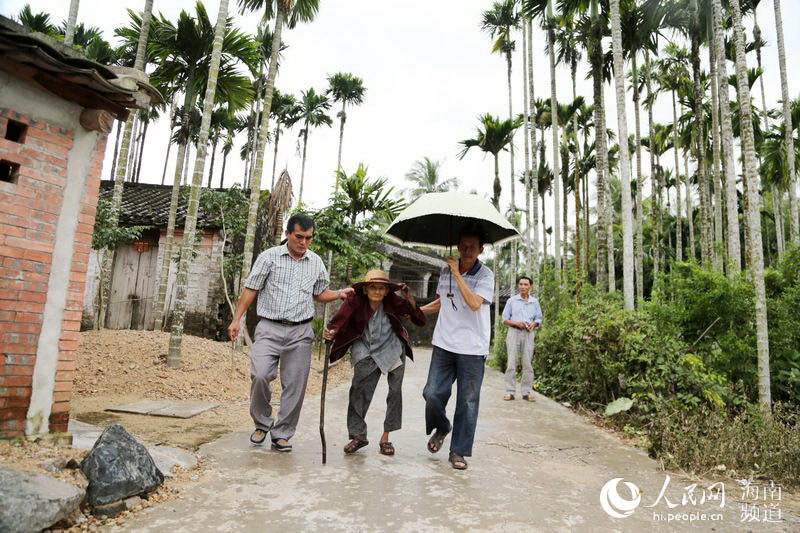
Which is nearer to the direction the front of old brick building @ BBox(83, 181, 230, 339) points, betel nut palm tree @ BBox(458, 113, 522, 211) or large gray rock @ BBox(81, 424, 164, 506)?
the large gray rock

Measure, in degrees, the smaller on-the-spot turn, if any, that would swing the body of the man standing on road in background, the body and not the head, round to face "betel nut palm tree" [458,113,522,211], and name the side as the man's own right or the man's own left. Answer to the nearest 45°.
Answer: approximately 180°

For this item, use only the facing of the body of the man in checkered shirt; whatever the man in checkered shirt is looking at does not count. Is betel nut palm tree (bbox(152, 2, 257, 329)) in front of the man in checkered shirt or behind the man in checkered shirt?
behind

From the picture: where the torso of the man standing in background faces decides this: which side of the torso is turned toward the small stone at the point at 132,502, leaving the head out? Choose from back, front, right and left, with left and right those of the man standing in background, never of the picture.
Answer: front

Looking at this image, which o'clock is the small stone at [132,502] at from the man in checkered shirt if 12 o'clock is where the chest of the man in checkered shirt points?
The small stone is roughly at 1 o'clock from the man in checkered shirt.

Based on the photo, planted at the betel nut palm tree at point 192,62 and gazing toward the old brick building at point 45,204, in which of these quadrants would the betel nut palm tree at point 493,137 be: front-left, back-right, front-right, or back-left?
back-left

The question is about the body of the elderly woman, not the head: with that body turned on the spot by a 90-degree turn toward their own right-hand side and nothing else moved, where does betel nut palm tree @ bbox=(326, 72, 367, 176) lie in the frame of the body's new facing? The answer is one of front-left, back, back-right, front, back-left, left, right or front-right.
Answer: right

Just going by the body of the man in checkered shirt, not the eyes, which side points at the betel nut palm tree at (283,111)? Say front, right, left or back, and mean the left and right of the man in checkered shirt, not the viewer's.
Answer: back

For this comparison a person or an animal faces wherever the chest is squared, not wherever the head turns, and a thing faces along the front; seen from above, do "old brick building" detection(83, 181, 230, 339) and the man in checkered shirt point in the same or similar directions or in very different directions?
same or similar directions

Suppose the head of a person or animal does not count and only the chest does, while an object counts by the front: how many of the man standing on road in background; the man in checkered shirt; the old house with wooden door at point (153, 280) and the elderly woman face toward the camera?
4

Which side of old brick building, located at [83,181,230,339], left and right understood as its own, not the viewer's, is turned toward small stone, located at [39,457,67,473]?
front

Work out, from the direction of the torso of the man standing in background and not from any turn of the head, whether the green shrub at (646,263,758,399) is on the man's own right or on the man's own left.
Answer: on the man's own left

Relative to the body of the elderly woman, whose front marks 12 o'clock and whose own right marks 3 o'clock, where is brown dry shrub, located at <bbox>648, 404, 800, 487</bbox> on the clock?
The brown dry shrub is roughly at 9 o'clock from the elderly woman.

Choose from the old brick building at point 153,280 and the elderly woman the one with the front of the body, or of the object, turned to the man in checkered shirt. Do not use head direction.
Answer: the old brick building

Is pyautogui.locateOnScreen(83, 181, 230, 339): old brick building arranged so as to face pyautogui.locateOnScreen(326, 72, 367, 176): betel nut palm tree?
no

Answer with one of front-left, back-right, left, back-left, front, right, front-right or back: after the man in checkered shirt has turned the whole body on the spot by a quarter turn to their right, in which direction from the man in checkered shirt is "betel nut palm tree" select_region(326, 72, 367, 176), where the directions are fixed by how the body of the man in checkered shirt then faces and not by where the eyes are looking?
right

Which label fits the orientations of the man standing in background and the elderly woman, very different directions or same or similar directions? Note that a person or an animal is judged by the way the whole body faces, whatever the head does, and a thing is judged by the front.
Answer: same or similar directions

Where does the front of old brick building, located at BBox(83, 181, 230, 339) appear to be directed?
toward the camera

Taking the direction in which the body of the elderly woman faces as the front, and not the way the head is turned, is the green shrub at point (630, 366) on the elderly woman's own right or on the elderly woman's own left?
on the elderly woman's own left

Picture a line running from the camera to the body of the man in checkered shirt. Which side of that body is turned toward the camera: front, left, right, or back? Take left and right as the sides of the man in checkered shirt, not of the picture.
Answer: front

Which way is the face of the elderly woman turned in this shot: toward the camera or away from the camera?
toward the camera

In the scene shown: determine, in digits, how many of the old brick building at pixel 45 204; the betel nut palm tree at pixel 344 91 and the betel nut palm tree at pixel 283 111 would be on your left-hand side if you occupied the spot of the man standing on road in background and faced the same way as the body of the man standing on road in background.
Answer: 0

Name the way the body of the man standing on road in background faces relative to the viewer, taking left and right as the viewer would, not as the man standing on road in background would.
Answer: facing the viewer
